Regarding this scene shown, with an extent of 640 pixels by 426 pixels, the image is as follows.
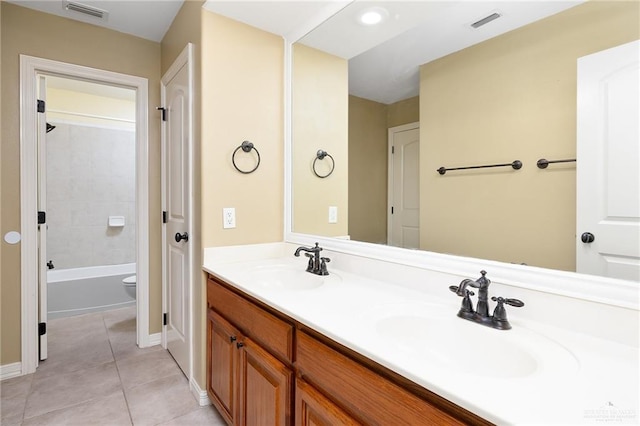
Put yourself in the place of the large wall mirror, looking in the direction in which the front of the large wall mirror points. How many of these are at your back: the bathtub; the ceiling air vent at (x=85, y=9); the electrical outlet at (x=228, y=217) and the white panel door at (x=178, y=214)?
0

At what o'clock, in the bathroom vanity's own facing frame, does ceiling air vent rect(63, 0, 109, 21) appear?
The ceiling air vent is roughly at 2 o'clock from the bathroom vanity.

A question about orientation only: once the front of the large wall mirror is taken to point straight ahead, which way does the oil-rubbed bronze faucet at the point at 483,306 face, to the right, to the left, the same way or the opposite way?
the same way

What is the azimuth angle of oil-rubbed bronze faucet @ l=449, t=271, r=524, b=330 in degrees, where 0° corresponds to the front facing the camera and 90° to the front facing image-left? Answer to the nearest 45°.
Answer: approximately 45°

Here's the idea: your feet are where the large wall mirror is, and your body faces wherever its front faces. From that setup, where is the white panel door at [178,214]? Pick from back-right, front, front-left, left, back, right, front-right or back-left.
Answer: front-right

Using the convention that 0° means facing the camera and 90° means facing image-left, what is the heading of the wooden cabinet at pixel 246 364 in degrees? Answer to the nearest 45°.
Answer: approximately 45°

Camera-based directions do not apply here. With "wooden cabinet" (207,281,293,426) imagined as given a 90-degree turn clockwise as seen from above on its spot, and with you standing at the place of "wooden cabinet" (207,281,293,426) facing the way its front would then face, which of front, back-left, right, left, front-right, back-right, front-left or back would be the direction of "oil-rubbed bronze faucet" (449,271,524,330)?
back

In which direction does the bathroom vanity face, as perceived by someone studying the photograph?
facing the viewer and to the left of the viewer

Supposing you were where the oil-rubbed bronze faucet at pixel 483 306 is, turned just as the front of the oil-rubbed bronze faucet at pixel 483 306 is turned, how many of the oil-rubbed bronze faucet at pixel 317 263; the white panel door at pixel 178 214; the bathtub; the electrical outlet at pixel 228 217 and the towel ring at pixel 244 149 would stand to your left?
0

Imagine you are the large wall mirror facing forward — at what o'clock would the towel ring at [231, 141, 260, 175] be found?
The towel ring is roughly at 2 o'clock from the large wall mirror.
